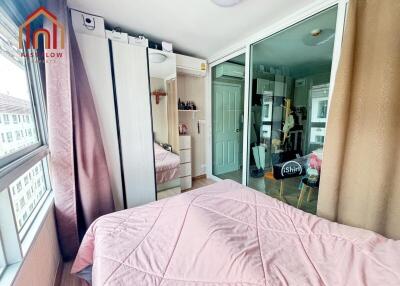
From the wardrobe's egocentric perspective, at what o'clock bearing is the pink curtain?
The pink curtain is roughly at 3 o'clock from the wardrobe.

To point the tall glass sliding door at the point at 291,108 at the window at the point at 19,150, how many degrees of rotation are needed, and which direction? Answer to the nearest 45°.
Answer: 0° — it already faces it

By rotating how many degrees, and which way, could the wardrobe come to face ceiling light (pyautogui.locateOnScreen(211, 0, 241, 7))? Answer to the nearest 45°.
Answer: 0° — it already faces it

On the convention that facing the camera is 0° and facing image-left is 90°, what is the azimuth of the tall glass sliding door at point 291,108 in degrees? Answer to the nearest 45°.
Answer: approximately 45°

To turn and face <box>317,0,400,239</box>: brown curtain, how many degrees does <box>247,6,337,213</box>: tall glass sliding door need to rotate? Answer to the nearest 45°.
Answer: approximately 90° to its left
